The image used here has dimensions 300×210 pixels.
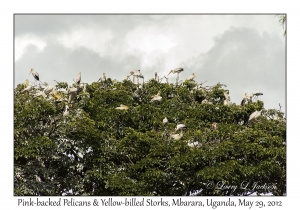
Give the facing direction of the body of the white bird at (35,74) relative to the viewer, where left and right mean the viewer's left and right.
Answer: facing to the left of the viewer

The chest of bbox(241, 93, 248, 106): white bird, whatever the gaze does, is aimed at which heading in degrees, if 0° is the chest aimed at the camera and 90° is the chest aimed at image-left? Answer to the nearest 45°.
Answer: approximately 270°

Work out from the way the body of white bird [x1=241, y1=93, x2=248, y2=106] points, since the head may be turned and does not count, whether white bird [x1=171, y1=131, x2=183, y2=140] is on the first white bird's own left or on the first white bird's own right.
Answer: on the first white bird's own right
